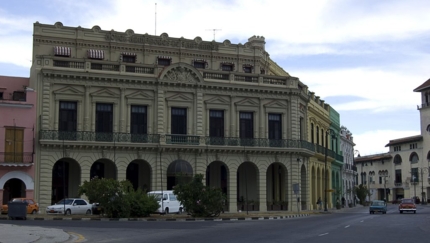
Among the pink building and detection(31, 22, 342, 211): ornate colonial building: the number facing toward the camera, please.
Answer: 2

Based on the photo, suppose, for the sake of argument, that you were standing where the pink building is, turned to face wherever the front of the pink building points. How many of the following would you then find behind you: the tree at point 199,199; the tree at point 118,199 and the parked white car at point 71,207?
0

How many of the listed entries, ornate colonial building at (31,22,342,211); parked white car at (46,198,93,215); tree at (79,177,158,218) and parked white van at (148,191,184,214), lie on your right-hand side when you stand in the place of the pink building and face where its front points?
0

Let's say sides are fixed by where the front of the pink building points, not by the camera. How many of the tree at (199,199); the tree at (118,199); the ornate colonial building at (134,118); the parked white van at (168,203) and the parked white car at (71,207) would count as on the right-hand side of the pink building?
0

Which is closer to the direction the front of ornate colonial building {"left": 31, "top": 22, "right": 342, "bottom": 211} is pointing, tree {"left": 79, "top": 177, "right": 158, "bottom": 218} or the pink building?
the tree

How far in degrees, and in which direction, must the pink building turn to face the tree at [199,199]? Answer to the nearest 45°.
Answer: approximately 45° to its left

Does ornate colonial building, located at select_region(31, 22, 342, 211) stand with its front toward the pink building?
no

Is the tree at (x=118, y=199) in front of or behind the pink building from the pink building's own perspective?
in front

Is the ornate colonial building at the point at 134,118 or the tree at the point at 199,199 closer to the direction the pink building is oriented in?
the tree

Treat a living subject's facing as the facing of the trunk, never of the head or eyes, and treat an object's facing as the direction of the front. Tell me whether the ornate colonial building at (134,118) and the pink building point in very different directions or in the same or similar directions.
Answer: same or similar directions

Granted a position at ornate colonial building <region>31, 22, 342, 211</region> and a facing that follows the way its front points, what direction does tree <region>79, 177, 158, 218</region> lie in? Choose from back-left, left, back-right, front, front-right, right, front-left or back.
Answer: front

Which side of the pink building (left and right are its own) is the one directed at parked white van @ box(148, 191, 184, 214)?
left

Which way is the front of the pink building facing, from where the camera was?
facing the viewer

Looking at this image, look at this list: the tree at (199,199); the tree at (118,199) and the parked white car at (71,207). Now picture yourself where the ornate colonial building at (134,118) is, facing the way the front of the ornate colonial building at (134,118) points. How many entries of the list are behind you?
0

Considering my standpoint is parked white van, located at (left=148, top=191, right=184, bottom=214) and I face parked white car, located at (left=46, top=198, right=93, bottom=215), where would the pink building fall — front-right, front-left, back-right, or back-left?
front-right
